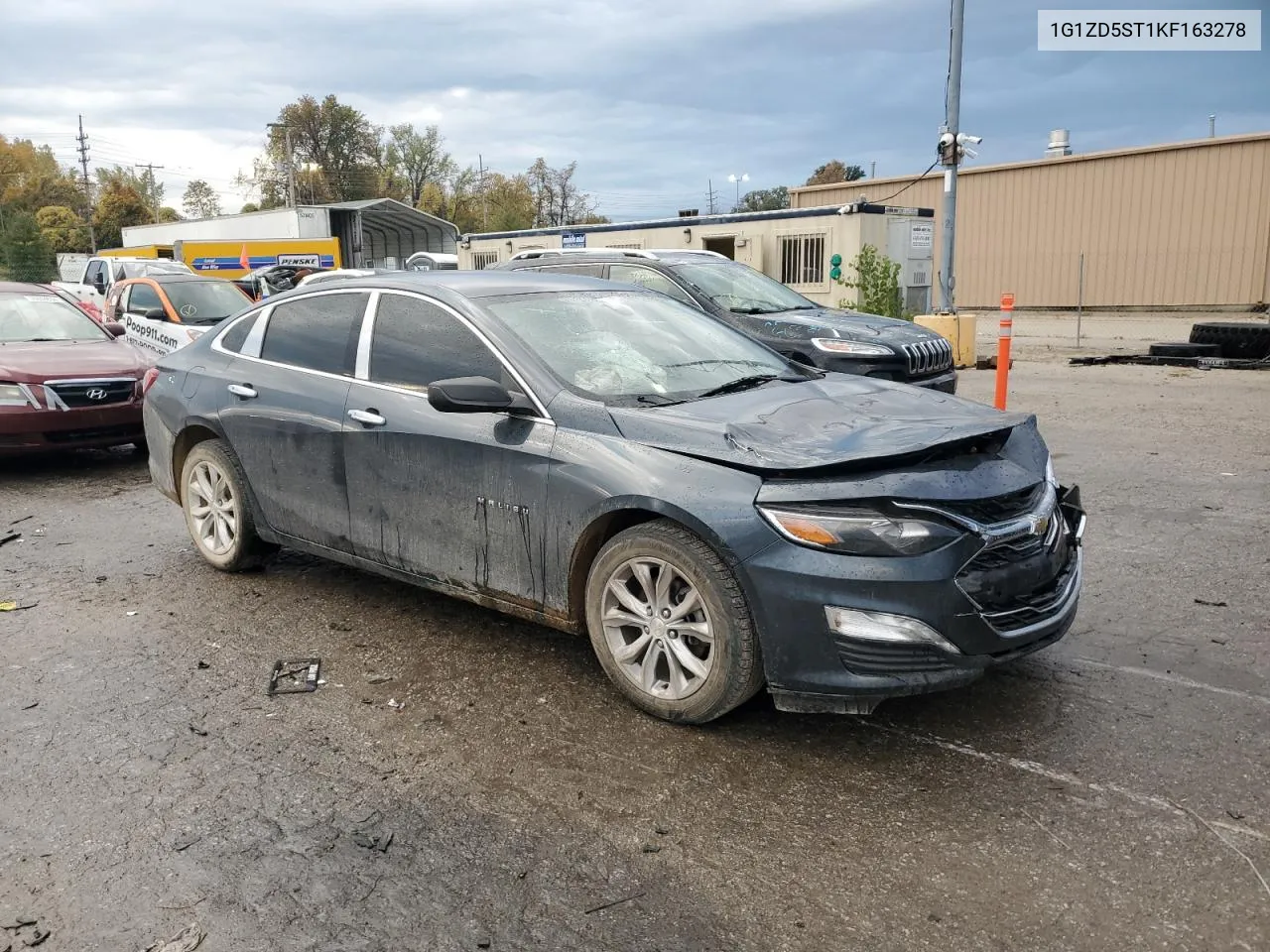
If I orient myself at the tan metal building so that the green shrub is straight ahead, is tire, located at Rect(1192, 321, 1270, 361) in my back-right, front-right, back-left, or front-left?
front-left

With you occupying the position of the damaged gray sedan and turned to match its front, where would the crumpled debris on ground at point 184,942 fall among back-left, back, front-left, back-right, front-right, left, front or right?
right

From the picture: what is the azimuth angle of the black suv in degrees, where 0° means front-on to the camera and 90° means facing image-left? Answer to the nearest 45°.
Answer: approximately 315°

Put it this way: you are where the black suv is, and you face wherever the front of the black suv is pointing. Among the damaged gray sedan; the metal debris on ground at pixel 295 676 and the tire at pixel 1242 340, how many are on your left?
1

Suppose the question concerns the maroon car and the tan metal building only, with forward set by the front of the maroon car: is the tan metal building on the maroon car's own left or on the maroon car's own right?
on the maroon car's own left

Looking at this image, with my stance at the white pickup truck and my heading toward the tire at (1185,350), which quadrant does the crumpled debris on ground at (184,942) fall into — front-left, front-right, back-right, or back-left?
front-right

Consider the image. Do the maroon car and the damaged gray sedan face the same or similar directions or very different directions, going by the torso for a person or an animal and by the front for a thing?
same or similar directions

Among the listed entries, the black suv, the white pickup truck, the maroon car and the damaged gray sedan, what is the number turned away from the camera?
0

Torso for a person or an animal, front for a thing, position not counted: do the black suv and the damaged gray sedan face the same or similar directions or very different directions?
same or similar directions

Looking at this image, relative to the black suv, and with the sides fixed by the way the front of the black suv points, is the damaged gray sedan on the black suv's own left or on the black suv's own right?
on the black suv's own right

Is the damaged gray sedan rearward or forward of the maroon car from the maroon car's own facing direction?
forward

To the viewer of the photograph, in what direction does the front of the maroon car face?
facing the viewer and to the right of the viewer

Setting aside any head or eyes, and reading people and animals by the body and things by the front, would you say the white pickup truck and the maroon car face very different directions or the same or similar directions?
same or similar directions

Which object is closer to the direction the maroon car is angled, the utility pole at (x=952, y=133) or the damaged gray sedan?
the damaged gray sedan
